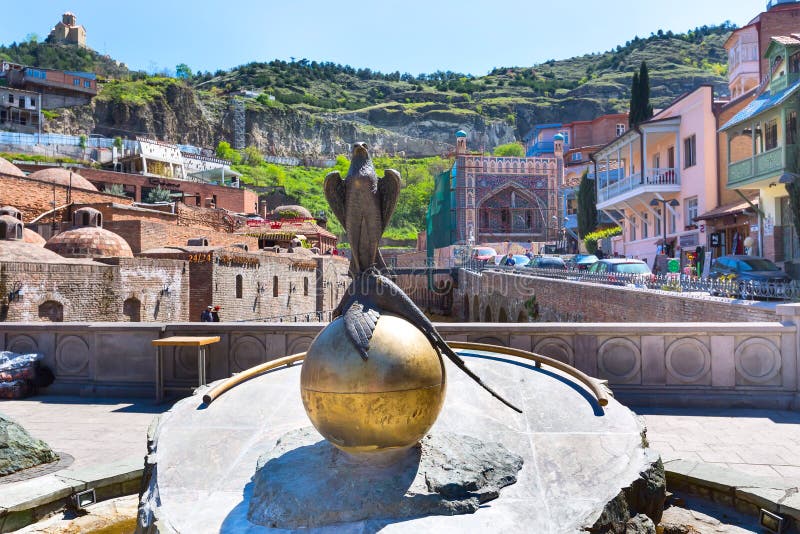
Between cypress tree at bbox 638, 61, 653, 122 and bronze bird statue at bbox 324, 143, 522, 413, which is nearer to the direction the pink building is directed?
the bronze bird statue

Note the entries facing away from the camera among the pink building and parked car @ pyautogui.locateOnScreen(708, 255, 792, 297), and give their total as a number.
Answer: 0

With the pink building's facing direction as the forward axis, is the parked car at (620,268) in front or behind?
in front

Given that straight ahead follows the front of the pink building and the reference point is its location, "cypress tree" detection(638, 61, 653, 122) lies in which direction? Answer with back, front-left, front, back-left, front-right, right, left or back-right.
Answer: back-right

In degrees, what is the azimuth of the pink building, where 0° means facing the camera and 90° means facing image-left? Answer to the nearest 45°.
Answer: approximately 45°

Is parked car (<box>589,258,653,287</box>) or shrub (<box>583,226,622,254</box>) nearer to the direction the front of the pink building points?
the parked car

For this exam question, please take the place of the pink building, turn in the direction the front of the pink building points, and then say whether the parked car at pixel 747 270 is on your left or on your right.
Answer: on your left
